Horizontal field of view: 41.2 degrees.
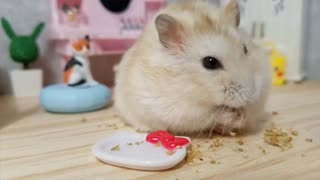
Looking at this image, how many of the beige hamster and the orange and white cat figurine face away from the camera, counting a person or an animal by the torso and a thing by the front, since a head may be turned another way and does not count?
0

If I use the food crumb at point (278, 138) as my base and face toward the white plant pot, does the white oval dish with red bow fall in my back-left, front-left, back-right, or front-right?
front-left

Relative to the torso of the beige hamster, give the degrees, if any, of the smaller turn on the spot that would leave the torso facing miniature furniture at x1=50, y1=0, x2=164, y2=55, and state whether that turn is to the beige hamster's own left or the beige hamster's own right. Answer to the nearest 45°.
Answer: approximately 180°

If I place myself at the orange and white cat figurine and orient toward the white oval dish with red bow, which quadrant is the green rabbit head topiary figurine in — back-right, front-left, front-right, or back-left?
back-right
